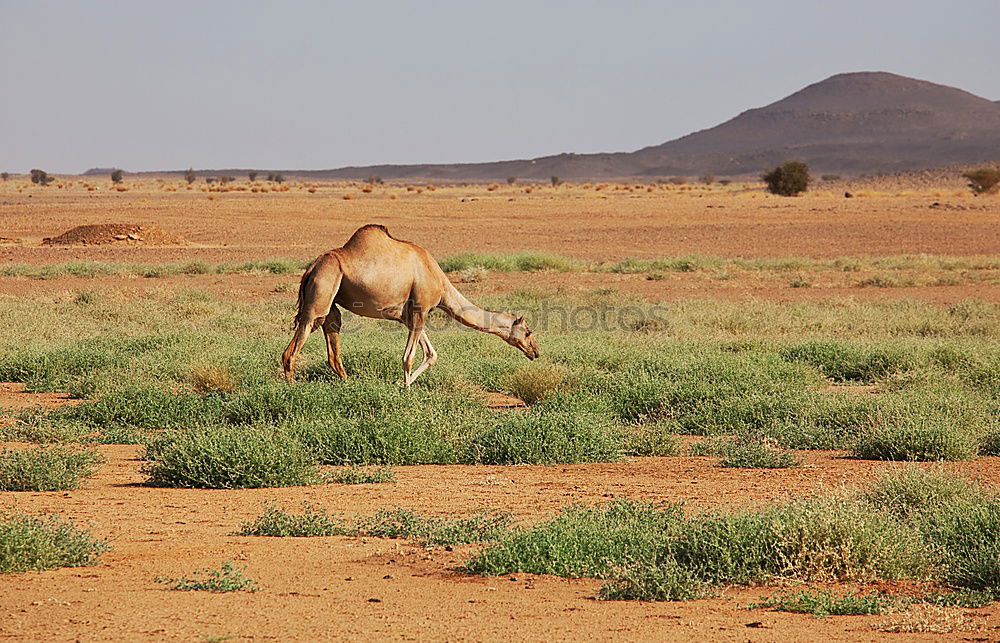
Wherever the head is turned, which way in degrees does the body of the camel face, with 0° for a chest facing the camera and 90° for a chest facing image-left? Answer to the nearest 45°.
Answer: approximately 270°

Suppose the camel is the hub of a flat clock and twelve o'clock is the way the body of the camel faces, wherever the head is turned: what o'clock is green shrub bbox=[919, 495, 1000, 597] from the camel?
The green shrub is roughly at 2 o'clock from the camel.

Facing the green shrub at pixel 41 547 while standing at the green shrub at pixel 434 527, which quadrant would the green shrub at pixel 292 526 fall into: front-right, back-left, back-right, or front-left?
front-right

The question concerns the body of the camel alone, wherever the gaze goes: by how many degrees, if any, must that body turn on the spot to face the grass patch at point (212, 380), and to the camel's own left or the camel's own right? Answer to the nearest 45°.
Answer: approximately 180°

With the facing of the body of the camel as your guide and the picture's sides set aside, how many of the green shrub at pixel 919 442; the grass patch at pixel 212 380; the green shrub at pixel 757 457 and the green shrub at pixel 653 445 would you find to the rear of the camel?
1

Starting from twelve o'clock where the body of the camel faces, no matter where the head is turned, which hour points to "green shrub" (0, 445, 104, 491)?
The green shrub is roughly at 4 o'clock from the camel.

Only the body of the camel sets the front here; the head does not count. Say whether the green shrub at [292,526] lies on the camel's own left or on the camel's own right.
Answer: on the camel's own right

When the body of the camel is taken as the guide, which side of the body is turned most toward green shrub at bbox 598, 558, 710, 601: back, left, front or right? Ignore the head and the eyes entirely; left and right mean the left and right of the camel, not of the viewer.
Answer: right

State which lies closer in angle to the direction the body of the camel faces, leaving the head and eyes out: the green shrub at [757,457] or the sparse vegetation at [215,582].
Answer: the green shrub

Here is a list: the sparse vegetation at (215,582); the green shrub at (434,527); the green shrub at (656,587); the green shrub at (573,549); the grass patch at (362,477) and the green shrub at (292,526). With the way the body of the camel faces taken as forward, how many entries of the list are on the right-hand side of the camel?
6

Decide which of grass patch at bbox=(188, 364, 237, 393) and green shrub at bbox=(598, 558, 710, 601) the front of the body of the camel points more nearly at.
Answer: the green shrub

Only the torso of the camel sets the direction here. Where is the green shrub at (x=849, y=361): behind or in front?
in front

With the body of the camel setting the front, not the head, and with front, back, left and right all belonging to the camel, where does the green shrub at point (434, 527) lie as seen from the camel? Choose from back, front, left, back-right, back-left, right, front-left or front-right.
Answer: right

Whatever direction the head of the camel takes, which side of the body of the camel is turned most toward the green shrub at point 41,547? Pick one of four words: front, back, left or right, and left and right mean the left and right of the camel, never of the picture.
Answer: right

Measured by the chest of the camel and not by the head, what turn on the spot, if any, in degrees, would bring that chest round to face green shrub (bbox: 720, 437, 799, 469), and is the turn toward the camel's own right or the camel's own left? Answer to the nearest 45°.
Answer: approximately 45° to the camel's own right

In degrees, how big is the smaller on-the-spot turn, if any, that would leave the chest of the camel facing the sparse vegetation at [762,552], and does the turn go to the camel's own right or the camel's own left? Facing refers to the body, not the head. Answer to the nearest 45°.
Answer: approximately 90° to the camel's own right
